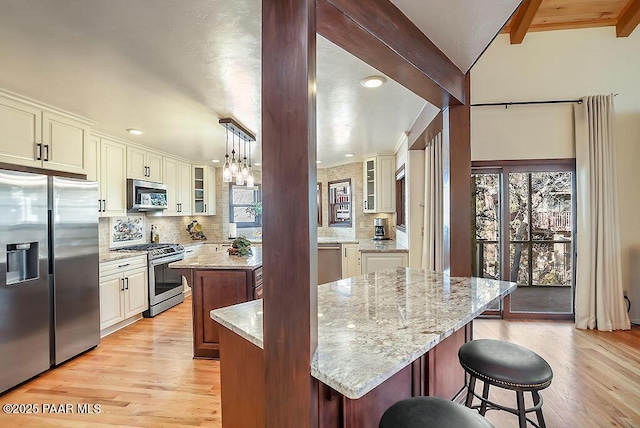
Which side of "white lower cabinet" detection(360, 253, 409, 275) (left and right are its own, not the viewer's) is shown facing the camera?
front

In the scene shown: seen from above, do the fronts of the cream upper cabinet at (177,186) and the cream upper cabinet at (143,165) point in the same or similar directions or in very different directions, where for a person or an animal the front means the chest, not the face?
same or similar directions

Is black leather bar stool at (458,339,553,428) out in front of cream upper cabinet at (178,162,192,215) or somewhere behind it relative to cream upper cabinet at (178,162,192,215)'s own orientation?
in front

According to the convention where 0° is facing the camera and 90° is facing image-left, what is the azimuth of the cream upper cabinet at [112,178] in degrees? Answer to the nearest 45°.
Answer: approximately 315°

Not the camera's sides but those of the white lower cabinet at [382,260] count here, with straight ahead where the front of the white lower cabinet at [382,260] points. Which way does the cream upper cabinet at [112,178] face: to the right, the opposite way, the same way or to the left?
to the left

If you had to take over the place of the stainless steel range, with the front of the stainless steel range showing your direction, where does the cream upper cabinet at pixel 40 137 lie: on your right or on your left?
on your right

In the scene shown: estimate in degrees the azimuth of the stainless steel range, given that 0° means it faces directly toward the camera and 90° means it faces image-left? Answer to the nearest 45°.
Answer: approximately 315°

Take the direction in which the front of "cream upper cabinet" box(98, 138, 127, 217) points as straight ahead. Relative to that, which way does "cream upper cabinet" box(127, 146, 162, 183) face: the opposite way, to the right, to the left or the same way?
the same way

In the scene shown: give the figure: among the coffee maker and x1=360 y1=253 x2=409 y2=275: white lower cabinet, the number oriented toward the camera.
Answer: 2

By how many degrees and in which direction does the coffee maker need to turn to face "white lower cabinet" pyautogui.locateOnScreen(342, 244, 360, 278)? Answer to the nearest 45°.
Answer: approximately 45° to its right

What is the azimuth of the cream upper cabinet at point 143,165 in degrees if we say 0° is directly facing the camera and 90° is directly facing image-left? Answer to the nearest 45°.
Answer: approximately 315°

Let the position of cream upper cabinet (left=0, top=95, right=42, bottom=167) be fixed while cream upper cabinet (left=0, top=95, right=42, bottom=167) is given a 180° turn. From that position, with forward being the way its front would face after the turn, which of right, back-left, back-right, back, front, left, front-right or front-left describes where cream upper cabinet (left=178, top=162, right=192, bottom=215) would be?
right

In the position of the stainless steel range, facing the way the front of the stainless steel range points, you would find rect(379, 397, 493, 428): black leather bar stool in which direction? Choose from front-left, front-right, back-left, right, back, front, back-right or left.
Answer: front-right

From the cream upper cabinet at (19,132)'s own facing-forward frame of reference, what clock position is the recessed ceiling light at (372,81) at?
The recessed ceiling light is roughly at 12 o'clock from the cream upper cabinet.

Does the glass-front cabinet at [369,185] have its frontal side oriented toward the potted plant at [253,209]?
no

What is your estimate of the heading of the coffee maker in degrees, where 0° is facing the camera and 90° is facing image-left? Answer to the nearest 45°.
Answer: approximately 0°

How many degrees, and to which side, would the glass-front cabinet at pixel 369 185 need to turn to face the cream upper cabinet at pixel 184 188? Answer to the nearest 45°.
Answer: approximately 45° to its right

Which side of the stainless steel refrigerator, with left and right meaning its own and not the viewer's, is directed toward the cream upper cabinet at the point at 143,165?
left

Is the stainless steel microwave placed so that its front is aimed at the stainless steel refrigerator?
no

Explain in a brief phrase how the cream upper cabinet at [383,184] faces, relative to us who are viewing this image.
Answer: facing the viewer and to the left of the viewer

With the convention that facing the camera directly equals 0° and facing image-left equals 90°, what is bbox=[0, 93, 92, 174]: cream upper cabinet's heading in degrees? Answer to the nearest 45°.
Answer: approximately 315°

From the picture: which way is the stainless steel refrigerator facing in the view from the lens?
facing the viewer and to the right of the viewer

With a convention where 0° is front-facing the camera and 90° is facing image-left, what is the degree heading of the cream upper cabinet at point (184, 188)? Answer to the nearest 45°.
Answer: approximately 315°
